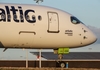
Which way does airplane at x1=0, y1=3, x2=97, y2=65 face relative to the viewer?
to the viewer's right
